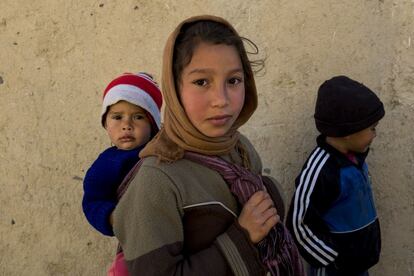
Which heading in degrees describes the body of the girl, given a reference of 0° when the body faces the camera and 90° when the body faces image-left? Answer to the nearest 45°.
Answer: approximately 315°
